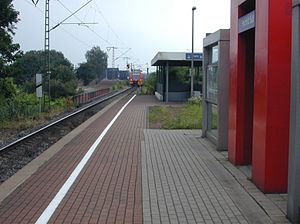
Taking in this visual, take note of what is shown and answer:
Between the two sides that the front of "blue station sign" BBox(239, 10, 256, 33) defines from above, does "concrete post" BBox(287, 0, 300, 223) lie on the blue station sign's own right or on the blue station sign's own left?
on the blue station sign's own left

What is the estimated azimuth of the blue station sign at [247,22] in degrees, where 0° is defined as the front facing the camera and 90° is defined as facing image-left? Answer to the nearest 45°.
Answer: approximately 45°
